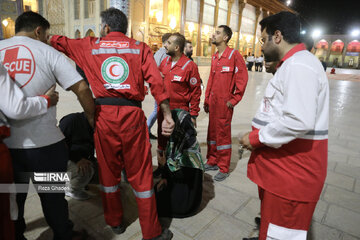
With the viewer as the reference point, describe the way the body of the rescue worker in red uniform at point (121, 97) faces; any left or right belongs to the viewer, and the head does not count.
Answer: facing away from the viewer

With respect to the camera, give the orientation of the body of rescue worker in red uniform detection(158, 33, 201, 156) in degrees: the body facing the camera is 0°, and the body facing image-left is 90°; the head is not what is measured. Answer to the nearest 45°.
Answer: approximately 45°

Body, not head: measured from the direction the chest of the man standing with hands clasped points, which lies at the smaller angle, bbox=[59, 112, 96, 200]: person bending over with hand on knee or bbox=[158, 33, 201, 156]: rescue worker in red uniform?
the person bending over with hand on knee

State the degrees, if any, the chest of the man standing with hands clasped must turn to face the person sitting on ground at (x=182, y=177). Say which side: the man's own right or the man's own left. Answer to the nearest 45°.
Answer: approximately 45° to the man's own right

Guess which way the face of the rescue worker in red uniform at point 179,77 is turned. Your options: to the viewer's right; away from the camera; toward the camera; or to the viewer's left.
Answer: to the viewer's left

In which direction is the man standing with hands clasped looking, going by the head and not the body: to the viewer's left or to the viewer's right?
to the viewer's left

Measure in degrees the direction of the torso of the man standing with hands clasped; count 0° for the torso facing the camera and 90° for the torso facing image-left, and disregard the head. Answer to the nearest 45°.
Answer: approximately 90°

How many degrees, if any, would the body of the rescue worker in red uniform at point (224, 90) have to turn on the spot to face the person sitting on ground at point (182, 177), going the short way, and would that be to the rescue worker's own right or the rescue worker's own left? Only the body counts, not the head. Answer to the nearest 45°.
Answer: approximately 45° to the rescue worker's own left

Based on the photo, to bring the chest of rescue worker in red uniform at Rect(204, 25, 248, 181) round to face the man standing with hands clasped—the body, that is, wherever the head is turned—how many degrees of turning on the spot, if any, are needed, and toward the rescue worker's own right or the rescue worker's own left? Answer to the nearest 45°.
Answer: approximately 45° to the rescue worker's own left

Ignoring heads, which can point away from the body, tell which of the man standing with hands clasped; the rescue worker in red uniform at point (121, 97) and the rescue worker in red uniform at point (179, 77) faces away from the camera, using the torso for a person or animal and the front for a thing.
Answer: the rescue worker in red uniform at point (121, 97)

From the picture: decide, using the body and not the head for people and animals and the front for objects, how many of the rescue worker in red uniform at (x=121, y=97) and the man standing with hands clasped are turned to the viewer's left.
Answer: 1
